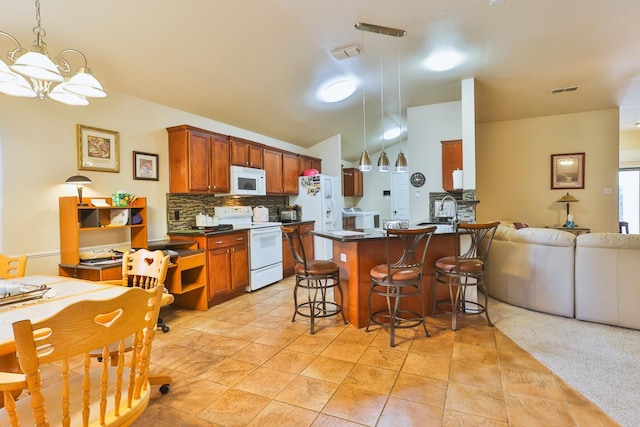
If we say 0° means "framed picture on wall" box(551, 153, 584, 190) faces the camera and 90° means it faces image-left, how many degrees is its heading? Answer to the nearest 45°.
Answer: approximately 0°

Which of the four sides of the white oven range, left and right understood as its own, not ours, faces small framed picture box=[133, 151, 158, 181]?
right

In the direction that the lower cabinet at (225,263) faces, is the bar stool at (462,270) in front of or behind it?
in front

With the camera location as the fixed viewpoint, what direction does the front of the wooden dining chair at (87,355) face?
facing away from the viewer and to the left of the viewer

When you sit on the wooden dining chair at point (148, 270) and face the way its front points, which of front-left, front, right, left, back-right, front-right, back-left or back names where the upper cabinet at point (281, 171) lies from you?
back

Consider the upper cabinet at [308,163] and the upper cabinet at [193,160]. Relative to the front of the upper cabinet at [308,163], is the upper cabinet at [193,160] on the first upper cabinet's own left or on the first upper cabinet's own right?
on the first upper cabinet's own right

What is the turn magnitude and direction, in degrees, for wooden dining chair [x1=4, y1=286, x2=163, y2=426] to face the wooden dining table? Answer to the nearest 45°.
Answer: approximately 45° to its right

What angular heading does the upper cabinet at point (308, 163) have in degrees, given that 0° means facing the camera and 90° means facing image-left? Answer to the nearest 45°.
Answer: approximately 315°

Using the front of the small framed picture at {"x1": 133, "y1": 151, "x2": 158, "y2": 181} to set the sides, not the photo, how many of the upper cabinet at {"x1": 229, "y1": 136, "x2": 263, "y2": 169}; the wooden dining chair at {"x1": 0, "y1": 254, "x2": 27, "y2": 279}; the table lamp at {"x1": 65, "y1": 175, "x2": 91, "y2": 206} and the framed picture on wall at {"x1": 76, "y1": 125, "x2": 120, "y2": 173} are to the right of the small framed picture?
3

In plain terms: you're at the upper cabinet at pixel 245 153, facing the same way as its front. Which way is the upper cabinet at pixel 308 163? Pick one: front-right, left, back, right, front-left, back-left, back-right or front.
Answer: left

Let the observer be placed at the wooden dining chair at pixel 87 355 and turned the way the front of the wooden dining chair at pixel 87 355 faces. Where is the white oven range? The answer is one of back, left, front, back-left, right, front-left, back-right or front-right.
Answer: right

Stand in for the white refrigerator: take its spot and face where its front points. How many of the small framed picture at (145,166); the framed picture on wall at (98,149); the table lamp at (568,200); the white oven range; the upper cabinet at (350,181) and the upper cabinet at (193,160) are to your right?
4

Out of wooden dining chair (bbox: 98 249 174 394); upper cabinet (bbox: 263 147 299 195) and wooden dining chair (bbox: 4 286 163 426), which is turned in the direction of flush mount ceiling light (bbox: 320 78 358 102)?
the upper cabinet

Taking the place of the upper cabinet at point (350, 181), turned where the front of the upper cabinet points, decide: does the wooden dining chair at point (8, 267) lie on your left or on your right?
on your right

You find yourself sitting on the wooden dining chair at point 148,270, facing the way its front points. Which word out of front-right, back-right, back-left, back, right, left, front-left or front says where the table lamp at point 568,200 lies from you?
back-left

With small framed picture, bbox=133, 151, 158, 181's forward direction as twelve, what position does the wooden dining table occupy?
The wooden dining table is roughly at 2 o'clock from the small framed picture.

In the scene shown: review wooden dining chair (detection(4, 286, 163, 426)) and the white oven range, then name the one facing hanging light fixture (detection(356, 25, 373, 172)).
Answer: the white oven range
